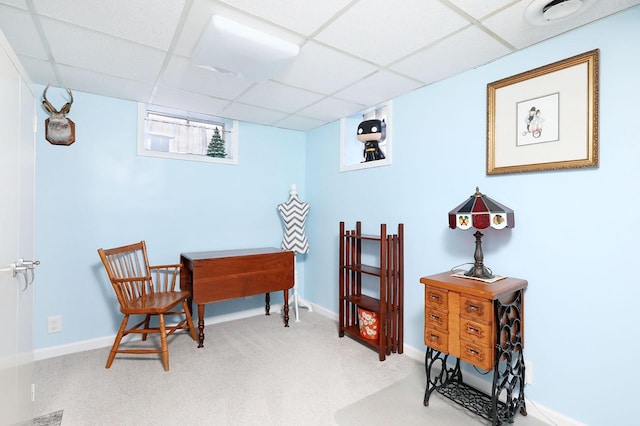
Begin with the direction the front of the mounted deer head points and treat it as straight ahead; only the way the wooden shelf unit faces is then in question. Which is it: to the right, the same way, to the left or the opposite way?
to the right

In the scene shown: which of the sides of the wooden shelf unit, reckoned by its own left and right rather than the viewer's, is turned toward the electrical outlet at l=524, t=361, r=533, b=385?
left

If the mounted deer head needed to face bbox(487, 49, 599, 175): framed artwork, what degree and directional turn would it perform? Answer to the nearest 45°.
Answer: approximately 45° to its left

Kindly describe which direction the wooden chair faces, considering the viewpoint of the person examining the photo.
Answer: facing the viewer and to the right of the viewer

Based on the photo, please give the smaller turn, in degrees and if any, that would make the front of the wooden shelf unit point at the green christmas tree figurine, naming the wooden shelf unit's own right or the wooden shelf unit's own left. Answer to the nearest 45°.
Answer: approximately 45° to the wooden shelf unit's own right

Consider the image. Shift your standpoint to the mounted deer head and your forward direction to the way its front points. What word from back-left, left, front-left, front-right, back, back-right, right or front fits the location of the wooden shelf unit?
front-left

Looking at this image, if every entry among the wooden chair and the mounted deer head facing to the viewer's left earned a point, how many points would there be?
0

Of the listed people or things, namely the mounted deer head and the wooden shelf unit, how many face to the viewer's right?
0

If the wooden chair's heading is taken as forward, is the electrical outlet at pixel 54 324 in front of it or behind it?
behind
